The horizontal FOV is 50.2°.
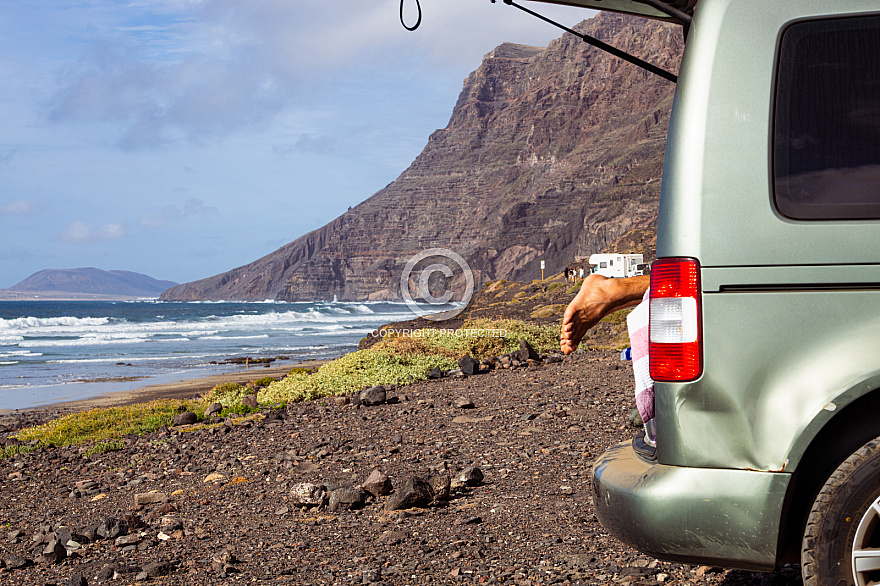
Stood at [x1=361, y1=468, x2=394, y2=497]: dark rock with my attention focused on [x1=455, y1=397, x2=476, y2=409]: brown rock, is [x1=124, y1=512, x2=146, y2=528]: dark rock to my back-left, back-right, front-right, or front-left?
back-left

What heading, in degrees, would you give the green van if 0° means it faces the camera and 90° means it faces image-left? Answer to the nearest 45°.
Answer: approximately 270°

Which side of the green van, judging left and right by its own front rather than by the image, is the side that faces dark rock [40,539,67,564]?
back

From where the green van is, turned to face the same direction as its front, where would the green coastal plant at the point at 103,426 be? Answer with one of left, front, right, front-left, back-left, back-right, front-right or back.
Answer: back-left

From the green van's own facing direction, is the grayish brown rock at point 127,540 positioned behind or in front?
behind

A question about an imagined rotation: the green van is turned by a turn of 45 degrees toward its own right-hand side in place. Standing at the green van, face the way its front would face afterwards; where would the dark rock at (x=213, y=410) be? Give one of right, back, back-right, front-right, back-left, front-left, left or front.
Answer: back

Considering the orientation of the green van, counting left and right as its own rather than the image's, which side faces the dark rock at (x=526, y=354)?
left

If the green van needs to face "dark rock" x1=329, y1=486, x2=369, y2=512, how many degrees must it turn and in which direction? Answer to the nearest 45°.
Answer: approximately 135° to its left

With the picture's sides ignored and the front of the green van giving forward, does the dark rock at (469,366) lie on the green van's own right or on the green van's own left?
on the green van's own left
